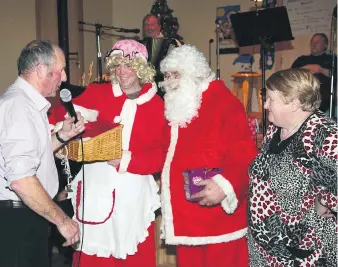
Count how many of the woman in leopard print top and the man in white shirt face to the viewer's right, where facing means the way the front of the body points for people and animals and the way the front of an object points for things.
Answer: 1

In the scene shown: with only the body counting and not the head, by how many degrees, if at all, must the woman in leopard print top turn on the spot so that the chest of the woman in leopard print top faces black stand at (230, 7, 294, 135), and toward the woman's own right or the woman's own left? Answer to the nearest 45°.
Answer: approximately 135° to the woman's own right

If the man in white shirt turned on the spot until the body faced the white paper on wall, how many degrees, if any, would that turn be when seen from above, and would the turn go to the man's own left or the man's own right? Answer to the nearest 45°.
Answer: approximately 45° to the man's own left

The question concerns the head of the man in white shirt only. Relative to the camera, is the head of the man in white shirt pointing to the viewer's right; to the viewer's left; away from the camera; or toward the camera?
to the viewer's right

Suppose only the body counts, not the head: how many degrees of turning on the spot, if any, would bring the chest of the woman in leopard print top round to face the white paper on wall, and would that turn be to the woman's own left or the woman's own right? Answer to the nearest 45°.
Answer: approximately 135° to the woman's own right

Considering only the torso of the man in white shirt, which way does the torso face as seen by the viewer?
to the viewer's right

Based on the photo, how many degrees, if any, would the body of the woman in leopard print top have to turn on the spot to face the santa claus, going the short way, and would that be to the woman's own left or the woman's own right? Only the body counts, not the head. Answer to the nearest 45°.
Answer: approximately 90° to the woman's own right

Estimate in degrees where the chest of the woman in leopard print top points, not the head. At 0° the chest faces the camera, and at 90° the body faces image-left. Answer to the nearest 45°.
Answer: approximately 45°

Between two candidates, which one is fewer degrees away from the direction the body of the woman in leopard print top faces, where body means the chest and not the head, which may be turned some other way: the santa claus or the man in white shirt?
the man in white shirt

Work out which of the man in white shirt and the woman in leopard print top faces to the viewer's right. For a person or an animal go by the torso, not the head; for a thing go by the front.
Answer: the man in white shirt

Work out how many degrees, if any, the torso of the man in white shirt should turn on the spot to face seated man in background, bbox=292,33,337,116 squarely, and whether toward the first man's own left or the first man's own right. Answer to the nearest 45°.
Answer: approximately 45° to the first man's own left

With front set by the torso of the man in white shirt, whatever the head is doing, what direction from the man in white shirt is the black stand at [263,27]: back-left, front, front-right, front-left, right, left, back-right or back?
front-left

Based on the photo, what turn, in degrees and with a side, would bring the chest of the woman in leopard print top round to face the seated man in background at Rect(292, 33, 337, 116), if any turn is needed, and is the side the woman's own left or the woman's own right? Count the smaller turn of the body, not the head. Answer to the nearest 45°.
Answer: approximately 135° to the woman's own right

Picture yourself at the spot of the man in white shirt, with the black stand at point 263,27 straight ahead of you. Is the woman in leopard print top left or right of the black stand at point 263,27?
right

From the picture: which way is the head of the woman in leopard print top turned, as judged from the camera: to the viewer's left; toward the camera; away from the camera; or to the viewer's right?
to the viewer's left
